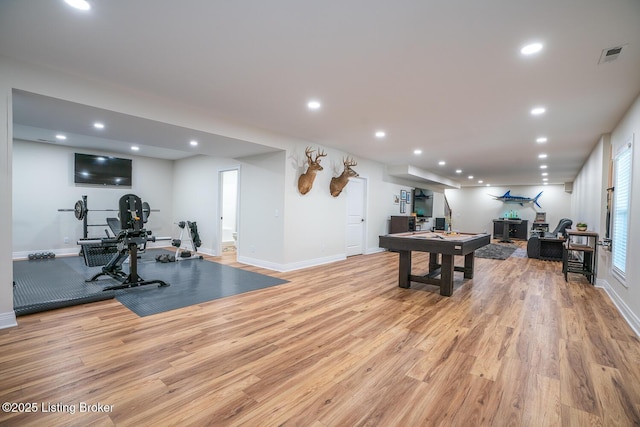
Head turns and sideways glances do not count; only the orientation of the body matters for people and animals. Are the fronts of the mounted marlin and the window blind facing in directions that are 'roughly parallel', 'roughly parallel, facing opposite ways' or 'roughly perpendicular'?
roughly parallel

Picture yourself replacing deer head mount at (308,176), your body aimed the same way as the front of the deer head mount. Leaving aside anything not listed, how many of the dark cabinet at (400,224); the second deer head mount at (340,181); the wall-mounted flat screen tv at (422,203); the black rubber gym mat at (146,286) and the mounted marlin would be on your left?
4

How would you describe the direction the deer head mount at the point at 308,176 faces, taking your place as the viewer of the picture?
facing the viewer and to the right of the viewer

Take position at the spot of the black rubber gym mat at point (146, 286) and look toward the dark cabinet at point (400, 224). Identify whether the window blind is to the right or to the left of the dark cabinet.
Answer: right

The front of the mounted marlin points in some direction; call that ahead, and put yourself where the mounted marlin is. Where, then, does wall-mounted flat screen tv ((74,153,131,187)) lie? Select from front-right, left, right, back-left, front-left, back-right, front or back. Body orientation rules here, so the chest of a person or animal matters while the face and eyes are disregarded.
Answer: front-left

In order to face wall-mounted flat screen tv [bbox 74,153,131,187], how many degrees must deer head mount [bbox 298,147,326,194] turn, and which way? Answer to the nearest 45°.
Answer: approximately 135° to its right

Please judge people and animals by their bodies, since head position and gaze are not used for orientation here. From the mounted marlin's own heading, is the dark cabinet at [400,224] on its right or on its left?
on its left

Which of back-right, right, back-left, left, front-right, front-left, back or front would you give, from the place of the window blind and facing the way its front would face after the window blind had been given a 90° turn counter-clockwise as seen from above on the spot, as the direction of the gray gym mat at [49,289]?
front-right

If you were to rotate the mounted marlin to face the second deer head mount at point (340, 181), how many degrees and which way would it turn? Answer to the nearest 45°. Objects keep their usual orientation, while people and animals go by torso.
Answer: approximately 90° to its left

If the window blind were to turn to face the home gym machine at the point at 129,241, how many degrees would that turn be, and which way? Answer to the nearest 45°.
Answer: approximately 45° to its left

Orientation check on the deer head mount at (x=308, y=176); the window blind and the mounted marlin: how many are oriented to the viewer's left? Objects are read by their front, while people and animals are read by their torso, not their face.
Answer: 2

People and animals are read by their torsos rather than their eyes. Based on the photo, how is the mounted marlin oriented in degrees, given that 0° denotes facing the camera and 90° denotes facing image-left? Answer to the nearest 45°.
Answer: approximately 90°

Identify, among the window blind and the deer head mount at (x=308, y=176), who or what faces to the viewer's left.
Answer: the window blind

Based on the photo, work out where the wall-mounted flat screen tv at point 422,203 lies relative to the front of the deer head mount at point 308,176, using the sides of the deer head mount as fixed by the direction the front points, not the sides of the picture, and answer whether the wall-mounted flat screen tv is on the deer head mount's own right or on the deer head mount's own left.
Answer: on the deer head mount's own left

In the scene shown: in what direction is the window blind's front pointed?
to the viewer's left
